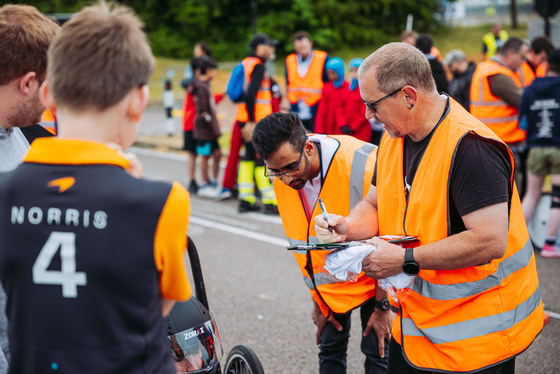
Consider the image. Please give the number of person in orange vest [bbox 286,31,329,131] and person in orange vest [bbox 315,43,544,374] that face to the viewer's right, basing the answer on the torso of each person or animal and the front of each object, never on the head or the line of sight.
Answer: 0

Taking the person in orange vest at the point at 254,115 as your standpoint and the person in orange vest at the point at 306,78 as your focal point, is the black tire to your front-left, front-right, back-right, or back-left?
back-right

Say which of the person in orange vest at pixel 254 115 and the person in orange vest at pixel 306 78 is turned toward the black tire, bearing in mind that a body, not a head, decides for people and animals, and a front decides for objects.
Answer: the person in orange vest at pixel 306 78

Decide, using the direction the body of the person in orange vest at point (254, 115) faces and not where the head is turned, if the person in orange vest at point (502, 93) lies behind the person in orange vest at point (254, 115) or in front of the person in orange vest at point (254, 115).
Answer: in front

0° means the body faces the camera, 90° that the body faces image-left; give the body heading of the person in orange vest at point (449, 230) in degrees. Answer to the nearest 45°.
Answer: approximately 45°

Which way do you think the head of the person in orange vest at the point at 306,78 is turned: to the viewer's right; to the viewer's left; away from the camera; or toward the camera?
toward the camera

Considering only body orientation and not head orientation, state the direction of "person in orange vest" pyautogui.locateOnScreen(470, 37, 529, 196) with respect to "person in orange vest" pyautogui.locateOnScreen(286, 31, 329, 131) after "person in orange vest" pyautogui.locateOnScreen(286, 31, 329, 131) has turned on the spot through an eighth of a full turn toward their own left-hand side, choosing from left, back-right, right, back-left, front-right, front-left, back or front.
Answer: front

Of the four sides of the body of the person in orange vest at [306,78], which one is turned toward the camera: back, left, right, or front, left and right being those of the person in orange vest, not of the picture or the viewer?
front

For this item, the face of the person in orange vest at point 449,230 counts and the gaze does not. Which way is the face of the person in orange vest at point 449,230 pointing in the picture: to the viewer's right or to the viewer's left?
to the viewer's left

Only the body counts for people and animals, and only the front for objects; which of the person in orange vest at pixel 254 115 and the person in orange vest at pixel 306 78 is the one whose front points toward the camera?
the person in orange vest at pixel 306 78

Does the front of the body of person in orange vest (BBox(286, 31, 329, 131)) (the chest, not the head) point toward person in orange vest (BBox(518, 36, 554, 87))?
no

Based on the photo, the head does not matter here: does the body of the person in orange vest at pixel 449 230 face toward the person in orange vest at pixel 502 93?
no

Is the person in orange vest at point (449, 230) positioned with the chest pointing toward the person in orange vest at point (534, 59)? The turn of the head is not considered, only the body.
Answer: no
